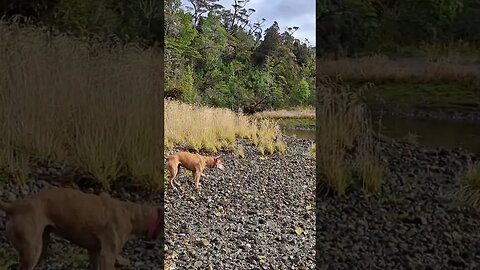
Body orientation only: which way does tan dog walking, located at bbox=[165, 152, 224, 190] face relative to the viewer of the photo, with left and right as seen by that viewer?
facing to the right of the viewer
